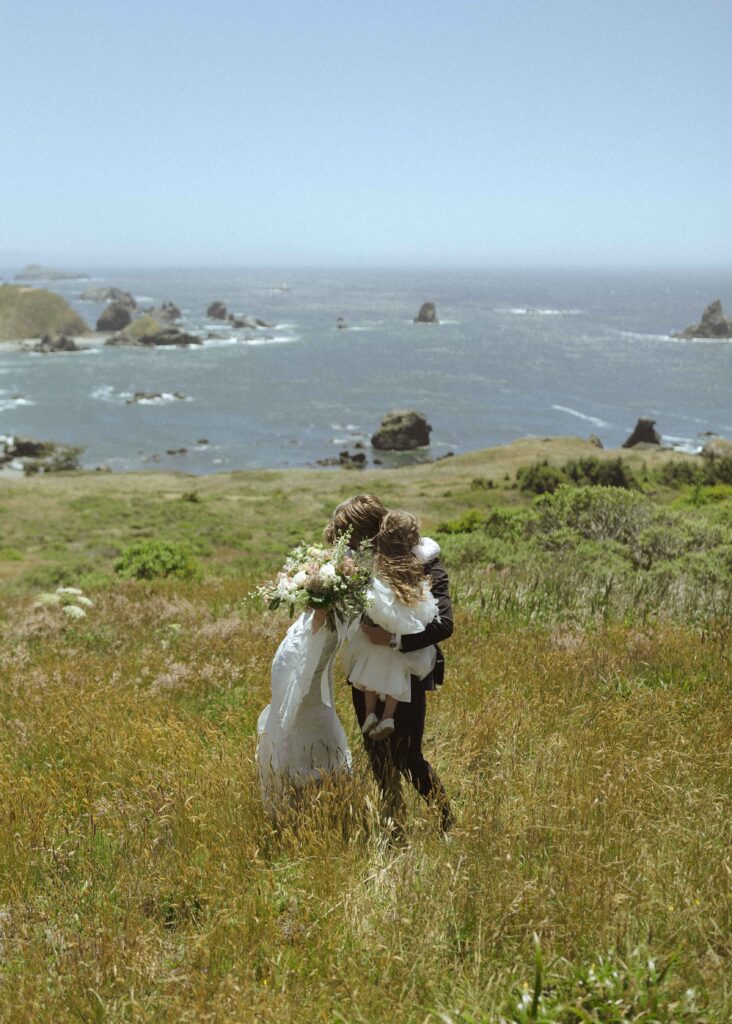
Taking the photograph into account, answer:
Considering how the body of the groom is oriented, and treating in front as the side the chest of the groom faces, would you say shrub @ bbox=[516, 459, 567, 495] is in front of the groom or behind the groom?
behind

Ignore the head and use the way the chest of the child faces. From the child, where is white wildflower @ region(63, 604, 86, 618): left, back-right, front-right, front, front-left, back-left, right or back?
front-left

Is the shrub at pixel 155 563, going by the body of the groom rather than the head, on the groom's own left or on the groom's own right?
on the groom's own right

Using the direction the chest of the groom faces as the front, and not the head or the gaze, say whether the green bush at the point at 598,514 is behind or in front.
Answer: behind

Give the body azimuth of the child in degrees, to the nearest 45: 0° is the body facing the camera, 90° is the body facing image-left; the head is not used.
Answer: approximately 180°

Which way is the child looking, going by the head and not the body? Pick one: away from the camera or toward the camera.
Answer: away from the camera

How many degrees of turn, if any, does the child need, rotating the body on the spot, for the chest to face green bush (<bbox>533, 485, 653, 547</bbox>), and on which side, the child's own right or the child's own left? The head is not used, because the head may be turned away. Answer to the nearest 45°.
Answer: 0° — they already face it
